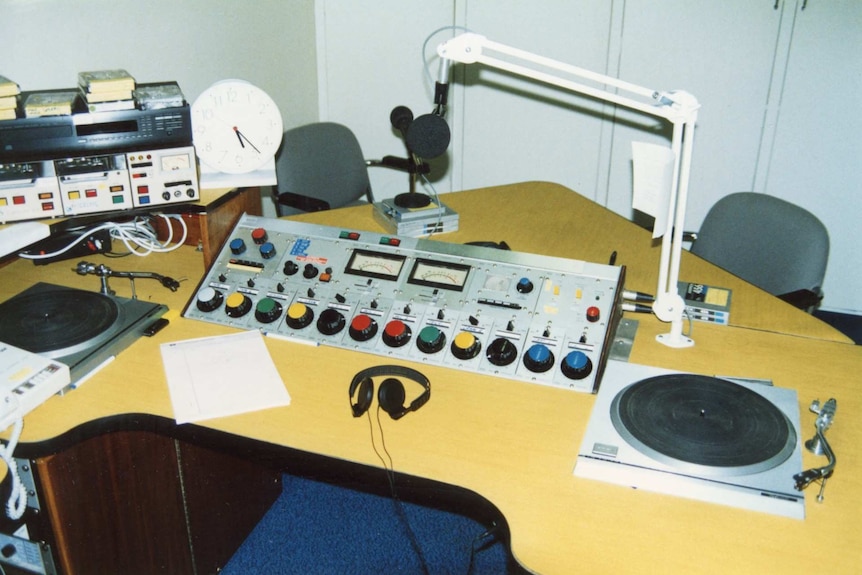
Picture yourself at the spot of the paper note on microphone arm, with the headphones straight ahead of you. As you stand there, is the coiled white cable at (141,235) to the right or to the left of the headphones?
right

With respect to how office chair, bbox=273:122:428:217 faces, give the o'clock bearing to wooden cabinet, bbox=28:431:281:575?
The wooden cabinet is roughly at 2 o'clock from the office chair.

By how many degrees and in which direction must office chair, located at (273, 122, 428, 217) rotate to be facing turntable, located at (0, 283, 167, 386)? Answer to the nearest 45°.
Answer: approximately 45° to its right

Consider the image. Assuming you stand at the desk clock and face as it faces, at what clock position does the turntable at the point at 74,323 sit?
The turntable is roughly at 1 o'clock from the desk clock.

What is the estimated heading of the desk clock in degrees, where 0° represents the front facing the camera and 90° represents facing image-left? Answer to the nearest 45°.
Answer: approximately 0°

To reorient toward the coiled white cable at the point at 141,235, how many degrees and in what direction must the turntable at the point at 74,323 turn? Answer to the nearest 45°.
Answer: approximately 135° to its left
